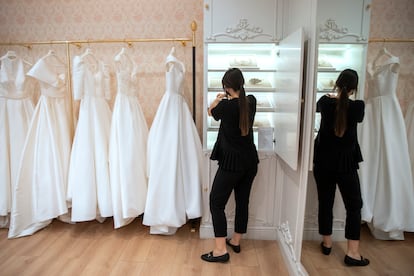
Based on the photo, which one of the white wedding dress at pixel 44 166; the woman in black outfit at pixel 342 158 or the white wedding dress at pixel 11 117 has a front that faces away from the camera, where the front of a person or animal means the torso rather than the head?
the woman in black outfit

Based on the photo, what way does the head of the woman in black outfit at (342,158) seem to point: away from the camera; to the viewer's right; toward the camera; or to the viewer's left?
away from the camera

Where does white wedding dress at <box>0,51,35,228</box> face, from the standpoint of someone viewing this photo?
facing the viewer

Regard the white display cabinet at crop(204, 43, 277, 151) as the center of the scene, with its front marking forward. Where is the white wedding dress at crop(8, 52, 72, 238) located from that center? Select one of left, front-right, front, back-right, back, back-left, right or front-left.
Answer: right

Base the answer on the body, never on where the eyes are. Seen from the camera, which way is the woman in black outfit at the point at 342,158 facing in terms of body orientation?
away from the camera

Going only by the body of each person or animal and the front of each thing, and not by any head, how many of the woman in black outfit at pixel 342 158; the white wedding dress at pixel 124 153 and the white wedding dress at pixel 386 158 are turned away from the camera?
1

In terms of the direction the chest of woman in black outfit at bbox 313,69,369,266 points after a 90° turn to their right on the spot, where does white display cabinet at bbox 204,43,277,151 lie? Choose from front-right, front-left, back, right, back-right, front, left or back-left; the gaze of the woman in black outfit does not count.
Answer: back-left

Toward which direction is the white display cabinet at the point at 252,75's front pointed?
toward the camera

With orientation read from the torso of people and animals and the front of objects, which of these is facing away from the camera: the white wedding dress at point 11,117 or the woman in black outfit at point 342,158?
the woman in black outfit

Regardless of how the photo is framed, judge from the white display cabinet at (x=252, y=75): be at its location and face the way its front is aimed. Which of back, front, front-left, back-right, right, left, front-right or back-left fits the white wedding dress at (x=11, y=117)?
right

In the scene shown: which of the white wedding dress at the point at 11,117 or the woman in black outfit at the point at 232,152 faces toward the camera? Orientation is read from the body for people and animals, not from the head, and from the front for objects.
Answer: the white wedding dress

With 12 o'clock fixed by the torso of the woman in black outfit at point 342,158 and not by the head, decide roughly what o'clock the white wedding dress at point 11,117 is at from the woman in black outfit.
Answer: The white wedding dress is roughly at 9 o'clock from the woman in black outfit.

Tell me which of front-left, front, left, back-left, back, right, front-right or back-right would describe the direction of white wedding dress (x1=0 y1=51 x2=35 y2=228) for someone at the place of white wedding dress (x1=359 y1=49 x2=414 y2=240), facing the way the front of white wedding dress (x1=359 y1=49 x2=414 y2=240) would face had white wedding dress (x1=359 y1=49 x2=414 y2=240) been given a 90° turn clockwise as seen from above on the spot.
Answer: front-left
